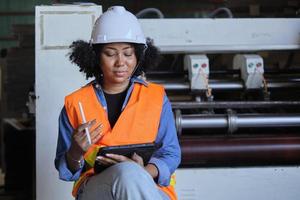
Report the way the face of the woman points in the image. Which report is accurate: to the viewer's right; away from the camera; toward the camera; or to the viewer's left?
toward the camera

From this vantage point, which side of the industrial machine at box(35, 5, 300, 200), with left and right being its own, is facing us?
front

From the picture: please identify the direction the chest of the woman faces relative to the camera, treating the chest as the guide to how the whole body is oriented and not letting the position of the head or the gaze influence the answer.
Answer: toward the camera

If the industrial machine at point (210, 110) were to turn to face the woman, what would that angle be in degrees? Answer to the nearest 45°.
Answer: approximately 45° to its right

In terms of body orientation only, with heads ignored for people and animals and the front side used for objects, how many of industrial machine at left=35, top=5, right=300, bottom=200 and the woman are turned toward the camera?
2

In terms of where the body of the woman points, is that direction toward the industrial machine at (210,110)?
no

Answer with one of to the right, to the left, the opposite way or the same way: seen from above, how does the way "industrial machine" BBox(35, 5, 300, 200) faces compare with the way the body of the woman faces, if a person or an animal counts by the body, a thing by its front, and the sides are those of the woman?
the same way
